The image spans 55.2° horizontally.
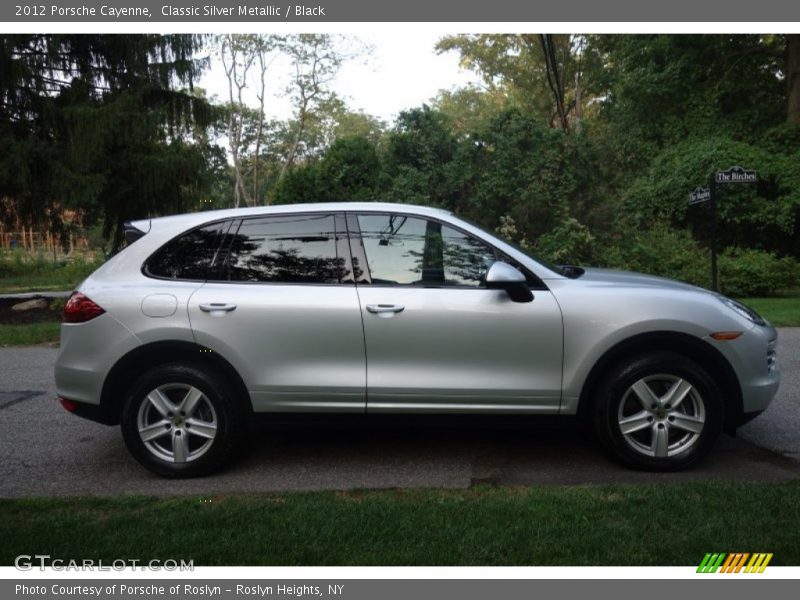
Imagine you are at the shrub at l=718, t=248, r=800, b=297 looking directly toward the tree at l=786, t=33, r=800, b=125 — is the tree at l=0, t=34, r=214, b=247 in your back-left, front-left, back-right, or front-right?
back-left

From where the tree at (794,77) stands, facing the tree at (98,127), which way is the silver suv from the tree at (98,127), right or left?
left

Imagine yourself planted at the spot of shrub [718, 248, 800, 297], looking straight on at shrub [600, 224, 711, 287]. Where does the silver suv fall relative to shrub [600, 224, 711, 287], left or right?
left

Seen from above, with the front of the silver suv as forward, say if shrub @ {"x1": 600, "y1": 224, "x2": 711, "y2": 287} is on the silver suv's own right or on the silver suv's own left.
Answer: on the silver suv's own left

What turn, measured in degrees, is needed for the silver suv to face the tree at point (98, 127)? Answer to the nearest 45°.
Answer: approximately 135° to its left

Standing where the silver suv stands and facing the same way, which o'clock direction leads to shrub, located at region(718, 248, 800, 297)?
The shrub is roughly at 10 o'clock from the silver suv.

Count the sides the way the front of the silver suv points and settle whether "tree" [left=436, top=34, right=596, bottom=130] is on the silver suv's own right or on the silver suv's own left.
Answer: on the silver suv's own left

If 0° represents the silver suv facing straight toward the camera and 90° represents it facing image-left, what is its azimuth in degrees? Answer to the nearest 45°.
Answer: approximately 270°

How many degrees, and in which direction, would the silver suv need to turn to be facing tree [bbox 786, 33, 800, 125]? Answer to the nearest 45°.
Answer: approximately 45° to its left
